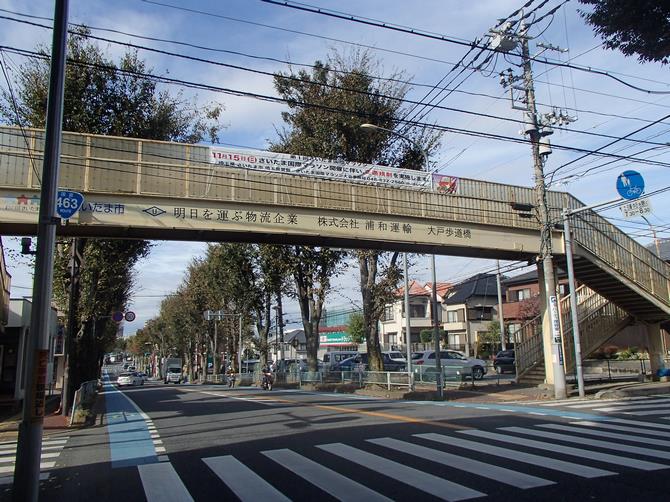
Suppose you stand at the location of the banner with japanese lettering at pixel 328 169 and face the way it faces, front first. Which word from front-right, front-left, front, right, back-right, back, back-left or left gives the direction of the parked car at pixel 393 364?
back

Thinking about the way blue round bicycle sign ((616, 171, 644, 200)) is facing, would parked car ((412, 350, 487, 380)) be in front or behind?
behind

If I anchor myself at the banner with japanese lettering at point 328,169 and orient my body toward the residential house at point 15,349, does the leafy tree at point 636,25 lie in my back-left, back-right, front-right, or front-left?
back-left

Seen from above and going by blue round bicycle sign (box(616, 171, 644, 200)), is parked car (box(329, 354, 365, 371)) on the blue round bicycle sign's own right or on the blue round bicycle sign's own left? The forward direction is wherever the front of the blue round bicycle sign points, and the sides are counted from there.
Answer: on the blue round bicycle sign's own right

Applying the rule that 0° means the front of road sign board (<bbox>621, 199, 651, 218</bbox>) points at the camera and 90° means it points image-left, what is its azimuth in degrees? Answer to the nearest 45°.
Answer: approximately 0°

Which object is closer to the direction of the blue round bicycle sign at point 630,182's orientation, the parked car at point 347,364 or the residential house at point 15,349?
the residential house

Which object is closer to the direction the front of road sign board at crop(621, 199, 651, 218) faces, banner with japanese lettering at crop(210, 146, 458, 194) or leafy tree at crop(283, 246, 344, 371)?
the banner with japanese lettering

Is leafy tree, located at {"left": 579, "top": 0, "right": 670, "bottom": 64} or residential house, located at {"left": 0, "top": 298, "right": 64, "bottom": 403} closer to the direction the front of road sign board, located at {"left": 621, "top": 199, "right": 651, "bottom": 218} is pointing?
the leafy tree

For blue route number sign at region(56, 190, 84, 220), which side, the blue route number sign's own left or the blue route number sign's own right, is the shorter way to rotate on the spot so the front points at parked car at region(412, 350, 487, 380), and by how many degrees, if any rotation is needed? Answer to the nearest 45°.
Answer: approximately 135° to the blue route number sign's own left

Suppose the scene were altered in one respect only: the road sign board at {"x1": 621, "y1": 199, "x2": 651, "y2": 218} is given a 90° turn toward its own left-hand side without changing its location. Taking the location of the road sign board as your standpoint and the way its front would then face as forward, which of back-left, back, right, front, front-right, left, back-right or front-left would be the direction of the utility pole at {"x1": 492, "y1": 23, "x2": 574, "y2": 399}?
back
